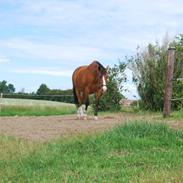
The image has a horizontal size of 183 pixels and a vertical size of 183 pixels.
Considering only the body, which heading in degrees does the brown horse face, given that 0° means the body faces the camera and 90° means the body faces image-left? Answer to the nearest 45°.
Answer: approximately 315°

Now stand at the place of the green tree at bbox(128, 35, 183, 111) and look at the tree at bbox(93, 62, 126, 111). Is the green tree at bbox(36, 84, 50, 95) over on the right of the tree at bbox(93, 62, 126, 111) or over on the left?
right

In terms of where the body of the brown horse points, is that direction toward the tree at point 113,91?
no

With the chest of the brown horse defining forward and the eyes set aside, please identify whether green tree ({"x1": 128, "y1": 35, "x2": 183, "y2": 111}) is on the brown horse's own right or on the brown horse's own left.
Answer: on the brown horse's own left

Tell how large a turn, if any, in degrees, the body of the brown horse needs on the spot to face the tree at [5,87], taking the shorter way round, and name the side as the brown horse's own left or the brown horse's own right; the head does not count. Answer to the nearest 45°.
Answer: approximately 135° to the brown horse's own left

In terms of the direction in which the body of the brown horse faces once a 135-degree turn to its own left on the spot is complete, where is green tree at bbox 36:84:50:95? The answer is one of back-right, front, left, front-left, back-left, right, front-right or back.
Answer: front
